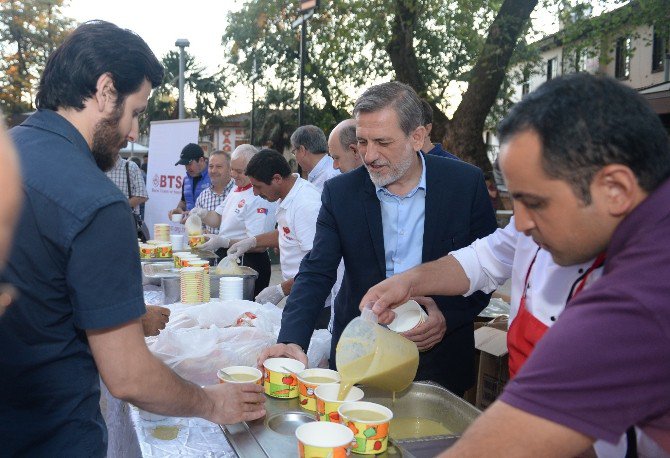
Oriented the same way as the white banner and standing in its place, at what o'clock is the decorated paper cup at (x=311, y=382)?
The decorated paper cup is roughly at 12 o'clock from the white banner.

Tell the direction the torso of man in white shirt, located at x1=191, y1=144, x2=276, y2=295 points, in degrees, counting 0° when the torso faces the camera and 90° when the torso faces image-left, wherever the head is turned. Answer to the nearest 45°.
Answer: approximately 45°

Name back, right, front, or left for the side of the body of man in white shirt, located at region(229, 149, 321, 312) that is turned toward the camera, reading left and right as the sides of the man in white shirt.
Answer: left

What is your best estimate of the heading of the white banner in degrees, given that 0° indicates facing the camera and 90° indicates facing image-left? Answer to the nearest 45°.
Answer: approximately 0°

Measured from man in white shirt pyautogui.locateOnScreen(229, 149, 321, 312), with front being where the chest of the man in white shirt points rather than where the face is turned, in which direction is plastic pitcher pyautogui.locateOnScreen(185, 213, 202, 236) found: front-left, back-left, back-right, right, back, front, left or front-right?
front-right

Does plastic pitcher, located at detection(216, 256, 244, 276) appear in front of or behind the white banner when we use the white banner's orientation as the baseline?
in front

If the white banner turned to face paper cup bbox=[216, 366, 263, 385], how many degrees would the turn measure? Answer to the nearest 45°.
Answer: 0° — it already faces it

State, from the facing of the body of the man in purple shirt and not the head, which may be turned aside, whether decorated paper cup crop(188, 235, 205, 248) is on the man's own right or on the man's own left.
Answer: on the man's own right

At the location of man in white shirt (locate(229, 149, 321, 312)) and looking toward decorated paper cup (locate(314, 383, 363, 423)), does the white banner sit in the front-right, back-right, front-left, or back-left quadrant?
back-right

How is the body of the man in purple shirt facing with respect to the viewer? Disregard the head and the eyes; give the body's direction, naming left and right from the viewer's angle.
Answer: facing to the left of the viewer

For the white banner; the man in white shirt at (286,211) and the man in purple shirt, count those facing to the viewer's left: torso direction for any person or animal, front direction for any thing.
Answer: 2
